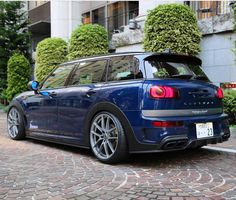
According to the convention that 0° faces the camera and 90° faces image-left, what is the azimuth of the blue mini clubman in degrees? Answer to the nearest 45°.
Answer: approximately 135°

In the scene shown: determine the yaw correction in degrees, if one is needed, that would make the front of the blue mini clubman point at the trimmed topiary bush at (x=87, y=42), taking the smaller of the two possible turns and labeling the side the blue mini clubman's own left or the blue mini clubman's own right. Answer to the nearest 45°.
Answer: approximately 45° to the blue mini clubman's own right

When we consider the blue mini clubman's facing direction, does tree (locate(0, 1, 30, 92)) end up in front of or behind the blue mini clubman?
in front

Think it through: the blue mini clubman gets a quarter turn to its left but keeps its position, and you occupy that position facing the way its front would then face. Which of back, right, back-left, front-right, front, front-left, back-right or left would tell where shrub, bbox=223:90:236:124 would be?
back

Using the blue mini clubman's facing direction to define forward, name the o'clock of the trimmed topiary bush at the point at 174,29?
The trimmed topiary bush is roughly at 2 o'clock from the blue mini clubman.

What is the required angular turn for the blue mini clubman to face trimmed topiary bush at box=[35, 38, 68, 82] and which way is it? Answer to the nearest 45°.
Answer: approximately 45° to its right
